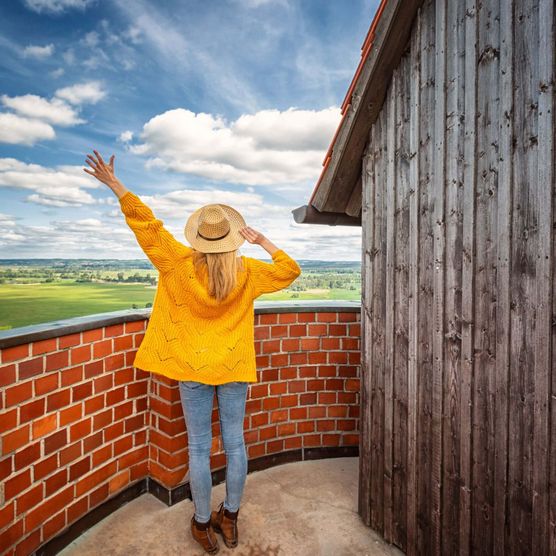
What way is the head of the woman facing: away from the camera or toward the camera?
away from the camera

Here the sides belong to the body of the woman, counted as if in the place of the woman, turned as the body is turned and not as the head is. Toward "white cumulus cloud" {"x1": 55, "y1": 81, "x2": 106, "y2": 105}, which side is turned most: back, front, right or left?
front

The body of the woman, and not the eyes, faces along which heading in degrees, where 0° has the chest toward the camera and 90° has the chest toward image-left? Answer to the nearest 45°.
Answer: approximately 180°

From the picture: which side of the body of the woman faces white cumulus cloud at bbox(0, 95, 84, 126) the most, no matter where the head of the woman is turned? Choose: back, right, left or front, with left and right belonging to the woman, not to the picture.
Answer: front
